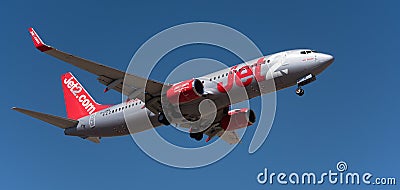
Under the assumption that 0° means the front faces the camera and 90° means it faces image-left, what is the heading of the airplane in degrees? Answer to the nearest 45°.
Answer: approximately 315°
